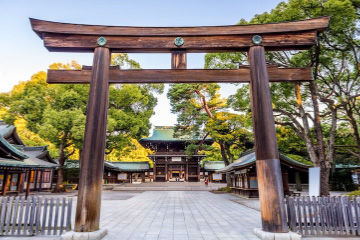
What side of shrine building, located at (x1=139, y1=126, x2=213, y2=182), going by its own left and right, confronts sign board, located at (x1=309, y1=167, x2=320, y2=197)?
front

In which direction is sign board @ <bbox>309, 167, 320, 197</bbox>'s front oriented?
toward the camera

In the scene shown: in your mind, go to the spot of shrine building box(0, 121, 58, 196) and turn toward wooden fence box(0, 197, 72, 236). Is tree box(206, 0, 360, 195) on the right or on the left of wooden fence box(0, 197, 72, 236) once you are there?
left

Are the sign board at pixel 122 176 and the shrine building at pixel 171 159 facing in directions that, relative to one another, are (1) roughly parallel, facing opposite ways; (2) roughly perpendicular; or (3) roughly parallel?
roughly parallel

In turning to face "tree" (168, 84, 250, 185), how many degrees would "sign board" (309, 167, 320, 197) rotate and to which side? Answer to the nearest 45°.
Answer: approximately 135° to its right

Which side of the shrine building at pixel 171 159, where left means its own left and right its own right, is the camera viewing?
front

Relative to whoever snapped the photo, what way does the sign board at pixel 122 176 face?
facing the viewer

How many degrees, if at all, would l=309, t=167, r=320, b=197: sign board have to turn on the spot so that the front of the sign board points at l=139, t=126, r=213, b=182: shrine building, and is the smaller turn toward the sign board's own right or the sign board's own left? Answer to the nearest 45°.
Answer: approximately 135° to the sign board's own right

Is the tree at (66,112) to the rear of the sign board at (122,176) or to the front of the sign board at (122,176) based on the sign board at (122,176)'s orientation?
to the front

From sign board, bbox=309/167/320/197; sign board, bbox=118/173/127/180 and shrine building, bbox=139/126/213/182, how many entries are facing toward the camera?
3

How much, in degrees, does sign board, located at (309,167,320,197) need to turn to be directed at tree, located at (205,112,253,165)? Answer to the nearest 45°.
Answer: approximately 135° to its right

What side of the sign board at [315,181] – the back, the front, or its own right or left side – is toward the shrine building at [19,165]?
right
